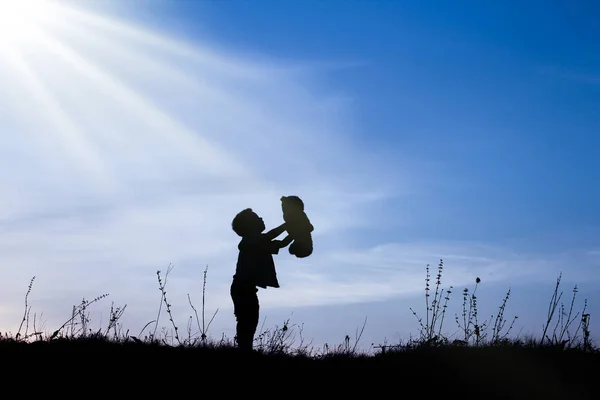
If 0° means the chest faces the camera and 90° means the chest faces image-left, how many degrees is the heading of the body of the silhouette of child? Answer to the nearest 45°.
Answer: approximately 270°
